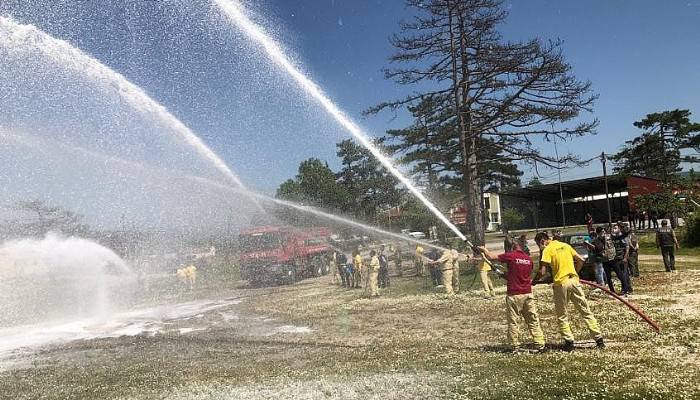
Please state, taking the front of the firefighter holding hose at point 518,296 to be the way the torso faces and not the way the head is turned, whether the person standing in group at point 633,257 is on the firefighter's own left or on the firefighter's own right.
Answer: on the firefighter's own right

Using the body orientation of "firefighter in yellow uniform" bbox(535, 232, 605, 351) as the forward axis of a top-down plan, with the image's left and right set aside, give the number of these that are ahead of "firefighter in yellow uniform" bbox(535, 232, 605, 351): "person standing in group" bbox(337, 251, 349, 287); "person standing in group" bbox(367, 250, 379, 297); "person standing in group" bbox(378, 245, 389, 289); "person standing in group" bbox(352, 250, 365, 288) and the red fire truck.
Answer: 5

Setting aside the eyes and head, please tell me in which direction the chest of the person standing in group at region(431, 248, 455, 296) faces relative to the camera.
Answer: to the viewer's left

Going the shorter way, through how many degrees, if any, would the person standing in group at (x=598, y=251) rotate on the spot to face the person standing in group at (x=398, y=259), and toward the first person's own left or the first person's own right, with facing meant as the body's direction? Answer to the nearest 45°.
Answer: approximately 45° to the first person's own right

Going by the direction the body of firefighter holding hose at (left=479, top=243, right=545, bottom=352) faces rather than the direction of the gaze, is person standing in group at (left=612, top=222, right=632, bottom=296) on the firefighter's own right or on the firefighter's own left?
on the firefighter's own right

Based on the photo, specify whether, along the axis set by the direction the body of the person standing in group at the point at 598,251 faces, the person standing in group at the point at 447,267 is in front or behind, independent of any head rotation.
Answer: in front

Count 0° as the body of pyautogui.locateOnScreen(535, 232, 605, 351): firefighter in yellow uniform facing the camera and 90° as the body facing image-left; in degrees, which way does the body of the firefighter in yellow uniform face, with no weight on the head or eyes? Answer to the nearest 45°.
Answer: approximately 135°

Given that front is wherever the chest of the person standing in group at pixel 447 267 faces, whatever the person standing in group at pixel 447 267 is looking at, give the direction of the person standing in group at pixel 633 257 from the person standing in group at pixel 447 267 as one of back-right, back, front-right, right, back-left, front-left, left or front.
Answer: back

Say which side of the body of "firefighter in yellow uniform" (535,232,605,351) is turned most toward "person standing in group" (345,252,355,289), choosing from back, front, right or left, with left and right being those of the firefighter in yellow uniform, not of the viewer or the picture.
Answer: front

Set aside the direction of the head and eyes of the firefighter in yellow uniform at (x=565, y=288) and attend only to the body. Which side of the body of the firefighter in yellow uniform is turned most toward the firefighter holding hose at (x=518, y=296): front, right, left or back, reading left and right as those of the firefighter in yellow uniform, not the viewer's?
left

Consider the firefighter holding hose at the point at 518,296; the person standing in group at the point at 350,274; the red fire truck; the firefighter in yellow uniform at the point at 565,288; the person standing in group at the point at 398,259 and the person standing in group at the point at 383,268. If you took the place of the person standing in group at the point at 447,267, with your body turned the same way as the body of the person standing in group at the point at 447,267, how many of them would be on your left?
2

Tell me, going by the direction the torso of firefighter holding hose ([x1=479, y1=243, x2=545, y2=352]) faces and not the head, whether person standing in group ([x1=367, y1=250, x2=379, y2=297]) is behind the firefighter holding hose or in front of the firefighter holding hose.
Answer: in front

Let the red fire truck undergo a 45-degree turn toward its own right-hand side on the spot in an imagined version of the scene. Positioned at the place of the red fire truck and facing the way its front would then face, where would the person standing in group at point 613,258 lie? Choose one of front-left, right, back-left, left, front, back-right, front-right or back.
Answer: back-left

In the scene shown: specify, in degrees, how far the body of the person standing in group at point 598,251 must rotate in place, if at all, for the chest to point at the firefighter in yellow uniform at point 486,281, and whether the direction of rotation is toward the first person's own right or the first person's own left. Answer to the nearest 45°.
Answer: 0° — they already face them

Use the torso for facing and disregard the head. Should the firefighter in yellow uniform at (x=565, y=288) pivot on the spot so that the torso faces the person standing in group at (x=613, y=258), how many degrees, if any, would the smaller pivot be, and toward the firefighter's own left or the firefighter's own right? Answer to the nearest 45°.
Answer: approximately 45° to the firefighter's own right

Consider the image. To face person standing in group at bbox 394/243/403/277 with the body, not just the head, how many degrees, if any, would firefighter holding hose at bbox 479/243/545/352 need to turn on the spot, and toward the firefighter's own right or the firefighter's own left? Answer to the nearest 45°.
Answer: approximately 45° to the firefighter's own right
